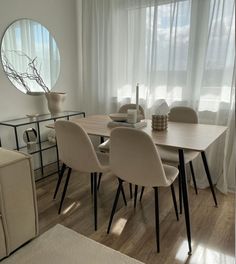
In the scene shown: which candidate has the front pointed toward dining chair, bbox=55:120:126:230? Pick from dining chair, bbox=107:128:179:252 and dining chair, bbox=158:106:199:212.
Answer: dining chair, bbox=158:106:199:212

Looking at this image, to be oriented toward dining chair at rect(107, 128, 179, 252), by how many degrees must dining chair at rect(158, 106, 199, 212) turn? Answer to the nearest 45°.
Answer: approximately 45° to its left

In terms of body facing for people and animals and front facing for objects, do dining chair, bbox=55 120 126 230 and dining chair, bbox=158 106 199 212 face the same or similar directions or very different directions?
very different directions

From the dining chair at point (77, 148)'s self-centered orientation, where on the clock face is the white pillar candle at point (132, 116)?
The white pillar candle is roughly at 1 o'clock from the dining chair.

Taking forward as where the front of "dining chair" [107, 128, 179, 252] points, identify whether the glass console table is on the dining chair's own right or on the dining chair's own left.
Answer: on the dining chair's own left

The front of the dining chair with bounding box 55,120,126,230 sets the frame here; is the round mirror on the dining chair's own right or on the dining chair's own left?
on the dining chair's own left

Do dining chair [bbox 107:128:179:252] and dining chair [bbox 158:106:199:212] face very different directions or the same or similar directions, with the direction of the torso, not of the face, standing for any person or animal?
very different directions

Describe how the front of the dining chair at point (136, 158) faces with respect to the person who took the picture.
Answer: facing away from the viewer and to the right of the viewer

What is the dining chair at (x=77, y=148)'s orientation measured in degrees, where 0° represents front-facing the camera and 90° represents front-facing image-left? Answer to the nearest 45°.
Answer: approximately 225°
